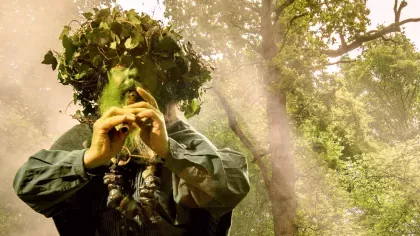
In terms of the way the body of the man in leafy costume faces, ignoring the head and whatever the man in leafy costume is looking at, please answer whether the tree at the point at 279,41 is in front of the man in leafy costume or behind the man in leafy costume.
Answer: behind

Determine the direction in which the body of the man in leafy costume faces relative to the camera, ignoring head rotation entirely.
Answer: toward the camera
